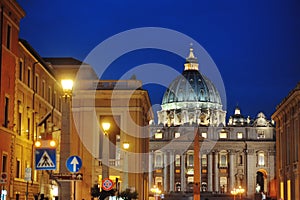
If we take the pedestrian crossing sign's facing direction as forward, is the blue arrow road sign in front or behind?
behind

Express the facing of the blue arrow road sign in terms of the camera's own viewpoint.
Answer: facing the viewer

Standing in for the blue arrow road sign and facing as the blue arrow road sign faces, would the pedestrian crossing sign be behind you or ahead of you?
ahead

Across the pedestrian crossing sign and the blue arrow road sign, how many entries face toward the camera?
2

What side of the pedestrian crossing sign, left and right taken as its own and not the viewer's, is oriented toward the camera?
front
